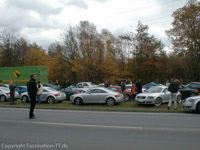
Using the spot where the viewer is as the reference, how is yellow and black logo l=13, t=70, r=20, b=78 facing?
facing the viewer

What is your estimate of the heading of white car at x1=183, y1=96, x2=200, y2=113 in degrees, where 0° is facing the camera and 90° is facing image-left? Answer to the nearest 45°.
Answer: approximately 45°

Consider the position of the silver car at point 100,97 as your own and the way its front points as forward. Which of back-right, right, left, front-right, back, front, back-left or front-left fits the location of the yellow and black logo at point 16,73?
front-right

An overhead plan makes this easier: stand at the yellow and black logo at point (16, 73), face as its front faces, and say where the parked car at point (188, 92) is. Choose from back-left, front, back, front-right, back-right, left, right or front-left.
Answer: front-left

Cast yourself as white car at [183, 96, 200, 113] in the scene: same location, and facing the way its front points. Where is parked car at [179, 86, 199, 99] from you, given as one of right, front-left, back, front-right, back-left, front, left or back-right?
back-right

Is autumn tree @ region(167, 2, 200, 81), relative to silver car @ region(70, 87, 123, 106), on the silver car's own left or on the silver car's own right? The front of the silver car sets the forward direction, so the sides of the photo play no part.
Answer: on the silver car's own right

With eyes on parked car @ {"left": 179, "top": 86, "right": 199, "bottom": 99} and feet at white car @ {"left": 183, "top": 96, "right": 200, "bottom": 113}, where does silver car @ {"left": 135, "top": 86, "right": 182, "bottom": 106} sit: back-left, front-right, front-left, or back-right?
front-left

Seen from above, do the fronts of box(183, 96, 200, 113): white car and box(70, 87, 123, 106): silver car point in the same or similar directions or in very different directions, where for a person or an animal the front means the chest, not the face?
same or similar directions

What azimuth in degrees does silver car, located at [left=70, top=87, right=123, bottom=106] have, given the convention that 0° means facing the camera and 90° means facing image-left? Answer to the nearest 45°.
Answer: approximately 90°

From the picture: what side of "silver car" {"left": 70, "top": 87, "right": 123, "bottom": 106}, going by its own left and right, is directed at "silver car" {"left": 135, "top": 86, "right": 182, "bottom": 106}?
back

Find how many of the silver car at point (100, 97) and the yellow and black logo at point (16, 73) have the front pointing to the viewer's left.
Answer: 1

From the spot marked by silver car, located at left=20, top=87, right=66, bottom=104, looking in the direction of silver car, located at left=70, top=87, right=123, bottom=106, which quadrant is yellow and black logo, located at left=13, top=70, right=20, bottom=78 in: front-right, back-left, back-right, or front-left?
back-left

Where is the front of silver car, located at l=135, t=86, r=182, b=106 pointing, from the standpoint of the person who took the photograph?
facing the viewer and to the left of the viewer

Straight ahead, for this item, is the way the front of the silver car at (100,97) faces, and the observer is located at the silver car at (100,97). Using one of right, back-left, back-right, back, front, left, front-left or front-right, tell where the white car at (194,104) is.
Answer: back-left

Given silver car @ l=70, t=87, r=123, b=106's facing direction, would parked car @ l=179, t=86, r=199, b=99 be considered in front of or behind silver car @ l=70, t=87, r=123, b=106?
behind
